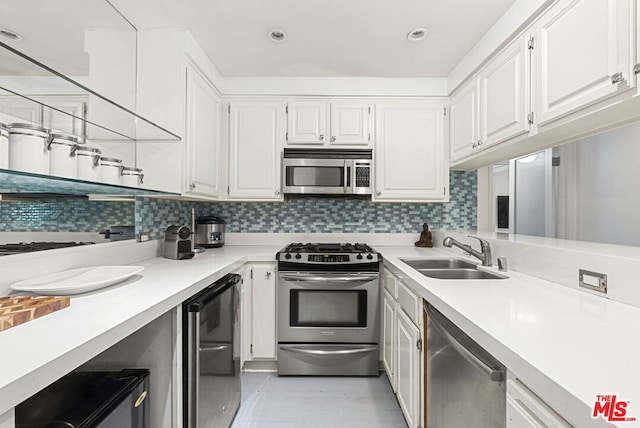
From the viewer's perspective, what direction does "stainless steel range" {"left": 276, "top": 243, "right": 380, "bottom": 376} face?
toward the camera

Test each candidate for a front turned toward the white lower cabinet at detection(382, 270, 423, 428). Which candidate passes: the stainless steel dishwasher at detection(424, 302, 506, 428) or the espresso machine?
the espresso machine

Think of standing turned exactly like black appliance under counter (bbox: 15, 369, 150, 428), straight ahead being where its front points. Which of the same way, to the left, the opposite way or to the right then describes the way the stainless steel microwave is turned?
to the right

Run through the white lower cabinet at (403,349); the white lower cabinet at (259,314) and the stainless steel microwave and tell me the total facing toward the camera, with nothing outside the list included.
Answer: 2

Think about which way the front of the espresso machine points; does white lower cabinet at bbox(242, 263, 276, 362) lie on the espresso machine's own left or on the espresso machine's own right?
on the espresso machine's own left

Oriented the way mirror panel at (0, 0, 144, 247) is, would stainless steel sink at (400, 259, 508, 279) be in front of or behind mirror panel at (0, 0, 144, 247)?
in front

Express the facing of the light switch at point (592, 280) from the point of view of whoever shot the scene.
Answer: facing the viewer and to the left of the viewer

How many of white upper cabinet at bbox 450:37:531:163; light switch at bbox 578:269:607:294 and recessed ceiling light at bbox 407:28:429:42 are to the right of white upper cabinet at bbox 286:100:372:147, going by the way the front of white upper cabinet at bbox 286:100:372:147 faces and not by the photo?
0

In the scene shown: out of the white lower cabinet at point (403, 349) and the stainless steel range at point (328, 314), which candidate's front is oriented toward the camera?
the stainless steel range

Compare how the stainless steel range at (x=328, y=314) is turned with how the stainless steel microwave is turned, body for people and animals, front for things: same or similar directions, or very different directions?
same or similar directions

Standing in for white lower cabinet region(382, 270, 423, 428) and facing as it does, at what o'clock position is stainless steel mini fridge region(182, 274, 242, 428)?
The stainless steel mini fridge is roughly at 11 o'clock from the white lower cabinet.

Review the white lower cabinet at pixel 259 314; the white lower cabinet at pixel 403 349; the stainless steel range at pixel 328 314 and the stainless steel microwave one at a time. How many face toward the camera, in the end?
3

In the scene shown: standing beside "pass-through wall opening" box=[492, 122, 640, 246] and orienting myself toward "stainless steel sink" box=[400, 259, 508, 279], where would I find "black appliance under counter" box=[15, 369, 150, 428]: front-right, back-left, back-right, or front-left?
front-left

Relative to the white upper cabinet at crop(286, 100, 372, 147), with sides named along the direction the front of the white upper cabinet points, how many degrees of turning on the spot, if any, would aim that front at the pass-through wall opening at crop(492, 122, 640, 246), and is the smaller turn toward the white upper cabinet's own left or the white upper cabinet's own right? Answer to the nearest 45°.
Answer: approximately 45° to the white upper cabinet's own left

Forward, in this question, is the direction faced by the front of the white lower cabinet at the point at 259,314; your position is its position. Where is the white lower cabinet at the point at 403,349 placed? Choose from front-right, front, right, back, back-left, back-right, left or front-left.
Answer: front-left

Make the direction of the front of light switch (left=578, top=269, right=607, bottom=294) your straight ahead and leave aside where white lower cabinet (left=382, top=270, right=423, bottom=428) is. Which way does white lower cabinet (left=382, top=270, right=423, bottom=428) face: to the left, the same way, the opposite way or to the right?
the same way

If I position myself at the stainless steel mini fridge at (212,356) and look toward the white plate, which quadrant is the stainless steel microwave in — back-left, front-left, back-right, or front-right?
back-right

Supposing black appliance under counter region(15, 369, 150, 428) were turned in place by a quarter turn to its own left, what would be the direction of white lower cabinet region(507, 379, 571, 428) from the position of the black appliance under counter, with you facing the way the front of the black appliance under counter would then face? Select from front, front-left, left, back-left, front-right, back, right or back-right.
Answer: right
